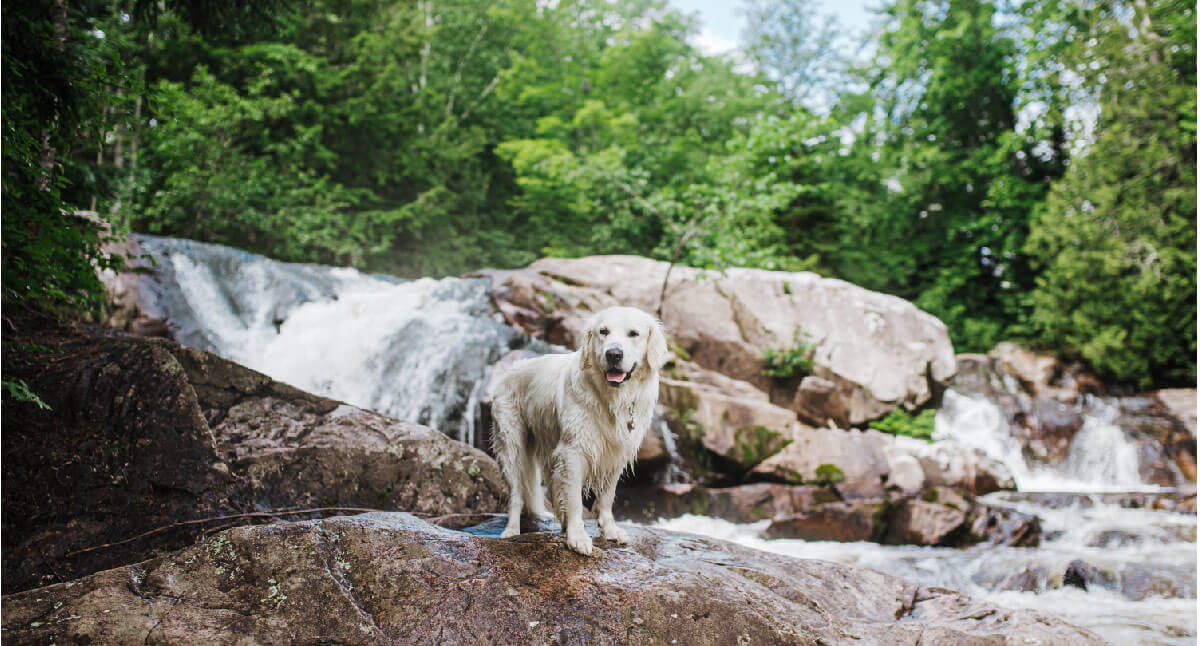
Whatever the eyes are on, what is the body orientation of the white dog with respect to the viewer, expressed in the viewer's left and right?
facing the viewer and to the right of the viewer

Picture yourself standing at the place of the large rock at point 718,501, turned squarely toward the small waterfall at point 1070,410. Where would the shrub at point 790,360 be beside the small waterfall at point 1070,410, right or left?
left

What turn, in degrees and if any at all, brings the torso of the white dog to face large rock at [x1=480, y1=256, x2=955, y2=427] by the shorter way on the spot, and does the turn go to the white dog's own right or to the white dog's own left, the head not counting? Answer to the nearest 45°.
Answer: approximately 135° to the white dog's own left

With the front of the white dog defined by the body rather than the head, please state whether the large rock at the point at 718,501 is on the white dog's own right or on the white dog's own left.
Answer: on the white dog's own left

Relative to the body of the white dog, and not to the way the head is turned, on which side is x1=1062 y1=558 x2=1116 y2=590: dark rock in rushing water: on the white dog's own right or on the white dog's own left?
on the white dog's own left

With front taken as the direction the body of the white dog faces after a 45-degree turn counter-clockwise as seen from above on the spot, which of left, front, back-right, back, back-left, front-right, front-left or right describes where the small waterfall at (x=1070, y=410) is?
front-left

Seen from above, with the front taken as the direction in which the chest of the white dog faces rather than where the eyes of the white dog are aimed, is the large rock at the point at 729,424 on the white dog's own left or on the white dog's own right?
on the white dog's own left

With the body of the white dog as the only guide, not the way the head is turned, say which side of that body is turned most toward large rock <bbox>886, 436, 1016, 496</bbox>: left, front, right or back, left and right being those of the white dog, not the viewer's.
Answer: left

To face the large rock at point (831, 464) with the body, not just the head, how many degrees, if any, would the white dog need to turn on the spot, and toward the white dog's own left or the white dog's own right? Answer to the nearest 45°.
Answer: approximately 90° to the white dog's own left
